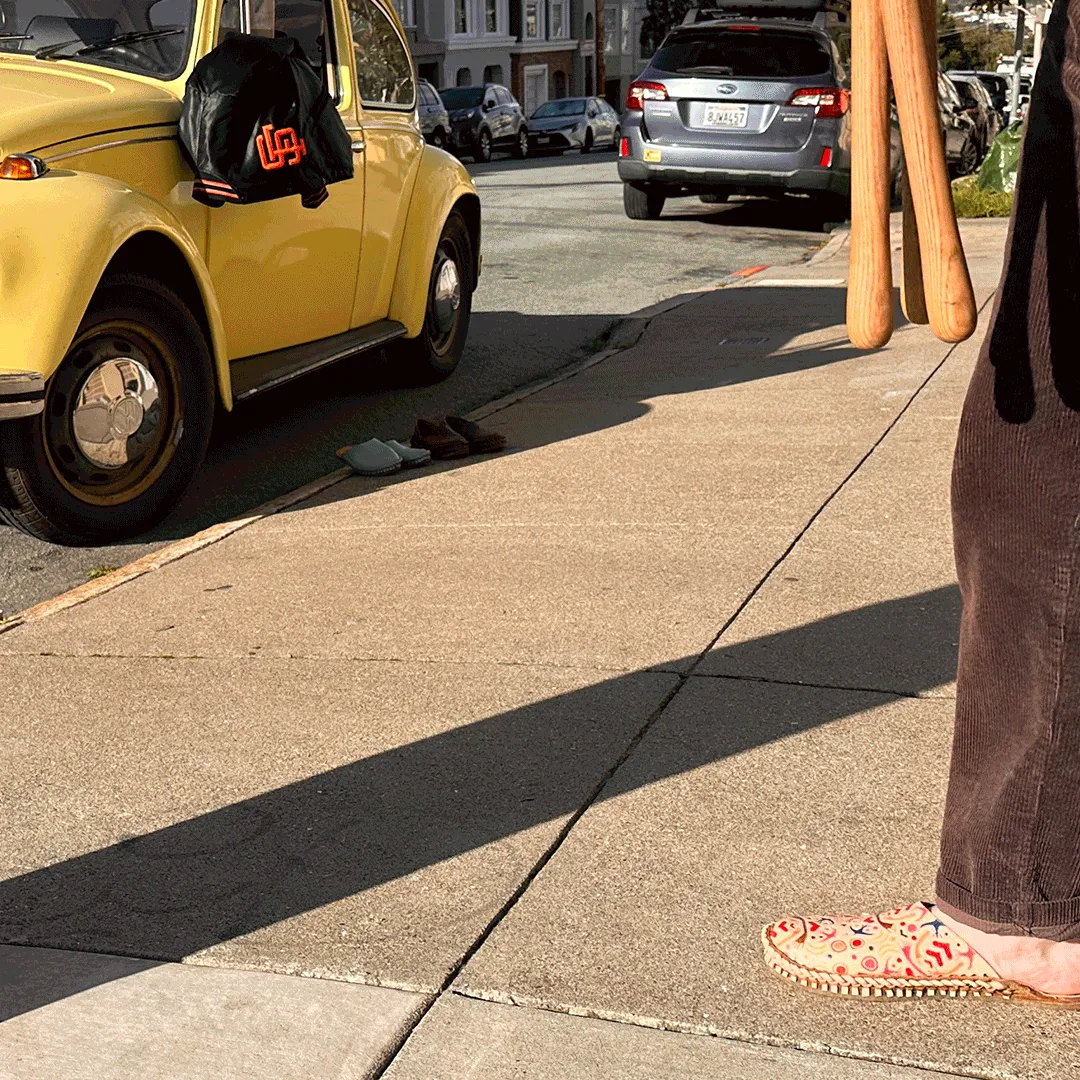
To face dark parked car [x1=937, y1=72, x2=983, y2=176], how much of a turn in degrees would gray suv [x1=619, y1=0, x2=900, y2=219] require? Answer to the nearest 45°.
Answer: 0° — it already faces it

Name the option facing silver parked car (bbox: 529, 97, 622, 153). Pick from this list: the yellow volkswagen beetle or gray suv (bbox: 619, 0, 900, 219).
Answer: the gray suv

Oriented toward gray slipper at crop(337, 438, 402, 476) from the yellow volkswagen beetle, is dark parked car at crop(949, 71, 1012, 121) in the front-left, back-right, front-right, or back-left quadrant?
front-left

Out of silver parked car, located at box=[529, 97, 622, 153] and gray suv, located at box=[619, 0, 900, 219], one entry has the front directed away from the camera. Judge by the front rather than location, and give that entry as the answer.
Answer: the gray suv

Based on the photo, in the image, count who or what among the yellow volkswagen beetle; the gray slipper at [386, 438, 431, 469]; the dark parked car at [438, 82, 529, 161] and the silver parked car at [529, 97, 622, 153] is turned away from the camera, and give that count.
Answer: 0

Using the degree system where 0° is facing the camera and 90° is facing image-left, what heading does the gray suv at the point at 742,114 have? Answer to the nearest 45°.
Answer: approximately 180°

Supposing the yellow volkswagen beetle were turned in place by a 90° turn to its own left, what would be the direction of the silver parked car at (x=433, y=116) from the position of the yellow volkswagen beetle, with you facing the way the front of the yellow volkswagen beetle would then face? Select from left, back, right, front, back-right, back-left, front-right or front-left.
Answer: back-left

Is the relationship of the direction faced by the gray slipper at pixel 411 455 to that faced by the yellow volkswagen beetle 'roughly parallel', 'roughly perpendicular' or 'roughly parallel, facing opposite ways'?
roughly perpendicular

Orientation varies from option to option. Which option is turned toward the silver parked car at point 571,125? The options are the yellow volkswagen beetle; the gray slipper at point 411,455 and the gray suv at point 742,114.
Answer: the gray suv

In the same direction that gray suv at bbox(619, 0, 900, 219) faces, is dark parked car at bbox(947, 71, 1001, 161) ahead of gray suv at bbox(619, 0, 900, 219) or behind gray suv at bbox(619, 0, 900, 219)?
ahead

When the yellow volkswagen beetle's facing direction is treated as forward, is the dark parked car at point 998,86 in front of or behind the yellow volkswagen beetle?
behind

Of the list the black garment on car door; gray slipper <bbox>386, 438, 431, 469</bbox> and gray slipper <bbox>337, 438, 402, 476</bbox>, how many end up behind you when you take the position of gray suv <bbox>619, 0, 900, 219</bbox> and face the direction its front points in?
3

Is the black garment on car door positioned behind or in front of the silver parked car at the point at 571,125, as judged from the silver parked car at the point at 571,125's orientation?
in front
